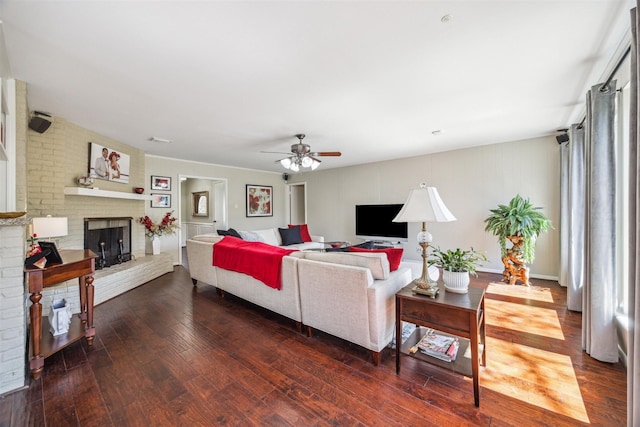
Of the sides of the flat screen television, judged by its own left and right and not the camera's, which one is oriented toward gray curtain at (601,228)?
left

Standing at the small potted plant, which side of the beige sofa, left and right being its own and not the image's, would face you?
right

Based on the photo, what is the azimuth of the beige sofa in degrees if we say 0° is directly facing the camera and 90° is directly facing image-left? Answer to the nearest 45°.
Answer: approximately 225°

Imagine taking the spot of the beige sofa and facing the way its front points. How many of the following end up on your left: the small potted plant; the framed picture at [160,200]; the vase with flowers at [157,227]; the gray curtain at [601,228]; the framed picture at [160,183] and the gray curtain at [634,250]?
3

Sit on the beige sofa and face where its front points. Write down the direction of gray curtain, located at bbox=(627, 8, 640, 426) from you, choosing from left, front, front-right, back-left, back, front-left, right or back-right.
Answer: right

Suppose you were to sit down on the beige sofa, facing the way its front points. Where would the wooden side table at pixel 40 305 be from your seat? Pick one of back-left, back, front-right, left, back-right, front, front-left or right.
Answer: back-left

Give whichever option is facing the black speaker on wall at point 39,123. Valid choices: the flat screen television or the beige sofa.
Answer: the flat screen television

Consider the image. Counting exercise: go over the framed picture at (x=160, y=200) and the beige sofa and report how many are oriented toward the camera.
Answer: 1

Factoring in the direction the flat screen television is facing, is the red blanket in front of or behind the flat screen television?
in front

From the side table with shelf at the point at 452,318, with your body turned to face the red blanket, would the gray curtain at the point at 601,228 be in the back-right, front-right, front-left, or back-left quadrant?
back-right

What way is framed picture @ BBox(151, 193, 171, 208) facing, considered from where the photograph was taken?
facing the viewer

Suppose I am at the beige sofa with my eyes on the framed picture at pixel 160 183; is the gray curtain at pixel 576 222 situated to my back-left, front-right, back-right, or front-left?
back-right

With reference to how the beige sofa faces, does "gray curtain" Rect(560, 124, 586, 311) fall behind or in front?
in front

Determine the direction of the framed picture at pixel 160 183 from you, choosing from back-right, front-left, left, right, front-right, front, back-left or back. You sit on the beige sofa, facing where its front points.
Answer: left

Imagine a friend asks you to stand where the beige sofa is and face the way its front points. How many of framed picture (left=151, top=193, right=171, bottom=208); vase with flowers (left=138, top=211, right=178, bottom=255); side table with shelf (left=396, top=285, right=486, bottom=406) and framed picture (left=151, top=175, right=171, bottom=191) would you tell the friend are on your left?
3

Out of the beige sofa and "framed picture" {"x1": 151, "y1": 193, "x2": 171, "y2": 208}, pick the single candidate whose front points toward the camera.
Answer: the framed picture

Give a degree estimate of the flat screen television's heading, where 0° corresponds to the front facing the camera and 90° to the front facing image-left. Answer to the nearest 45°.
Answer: approximately 45°
